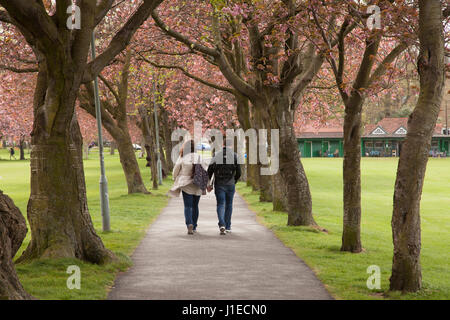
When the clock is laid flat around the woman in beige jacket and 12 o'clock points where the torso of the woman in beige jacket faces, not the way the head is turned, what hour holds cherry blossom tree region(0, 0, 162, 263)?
The cherry blossom tree is roughly at 7 o'clock from the woman in beige jacket.

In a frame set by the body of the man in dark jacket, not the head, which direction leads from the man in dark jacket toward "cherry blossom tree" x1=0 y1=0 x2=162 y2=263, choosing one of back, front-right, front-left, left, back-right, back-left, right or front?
back-left

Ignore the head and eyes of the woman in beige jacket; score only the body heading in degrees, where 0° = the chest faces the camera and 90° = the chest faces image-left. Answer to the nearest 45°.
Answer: approximately 180°

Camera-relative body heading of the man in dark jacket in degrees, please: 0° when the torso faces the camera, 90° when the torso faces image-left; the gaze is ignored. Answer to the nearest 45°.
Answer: approximately 180°

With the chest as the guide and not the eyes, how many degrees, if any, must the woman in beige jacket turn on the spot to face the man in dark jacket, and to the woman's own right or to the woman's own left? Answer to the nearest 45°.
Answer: approximately 90° to the woman's own right

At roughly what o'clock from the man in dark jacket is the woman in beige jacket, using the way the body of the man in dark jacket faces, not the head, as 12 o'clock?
The woman in beige jacket is roughly at 9 o'clock from the man in dark jacket.

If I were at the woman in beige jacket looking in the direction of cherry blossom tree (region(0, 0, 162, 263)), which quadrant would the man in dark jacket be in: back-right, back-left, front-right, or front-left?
back-left

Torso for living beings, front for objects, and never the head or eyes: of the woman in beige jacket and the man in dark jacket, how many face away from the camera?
2
